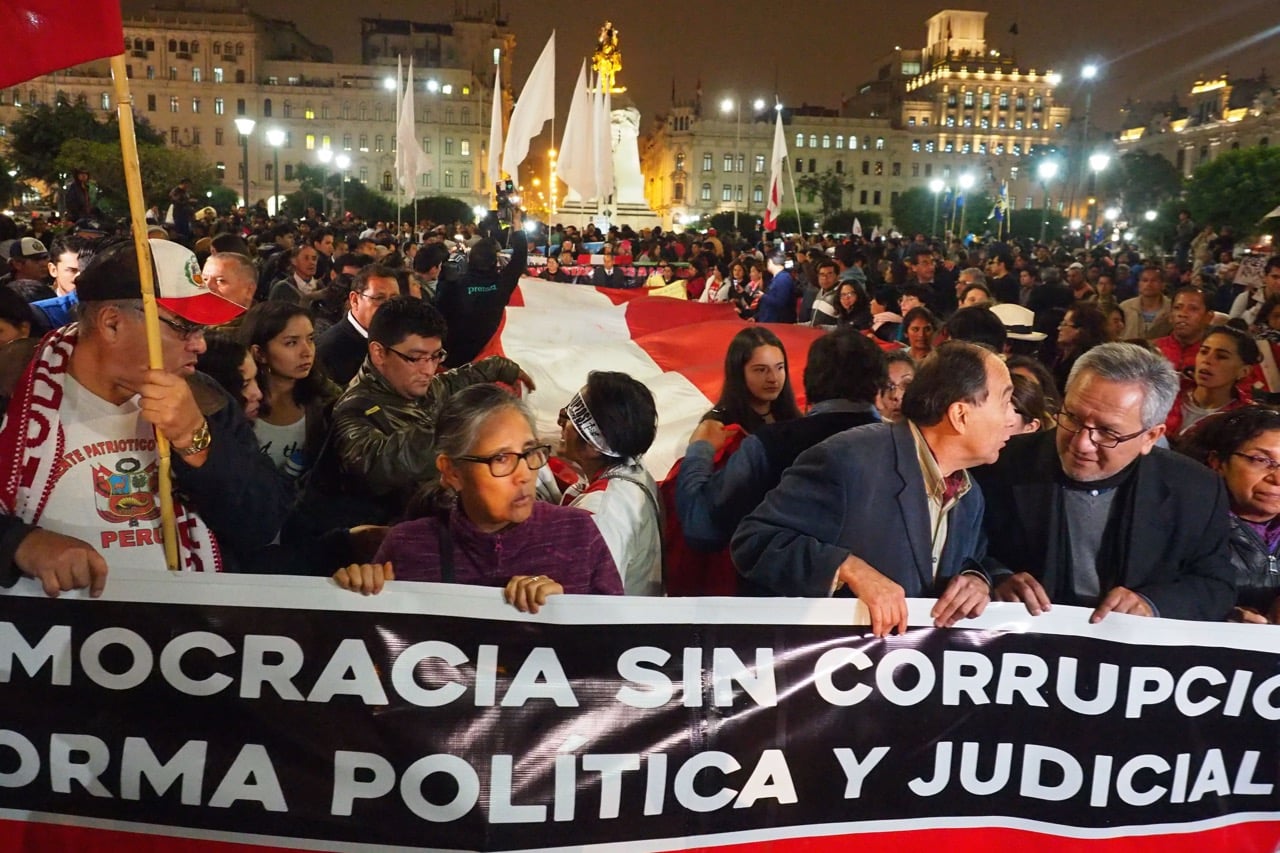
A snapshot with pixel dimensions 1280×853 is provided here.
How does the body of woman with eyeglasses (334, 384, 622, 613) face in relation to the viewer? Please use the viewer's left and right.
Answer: facing the viewer

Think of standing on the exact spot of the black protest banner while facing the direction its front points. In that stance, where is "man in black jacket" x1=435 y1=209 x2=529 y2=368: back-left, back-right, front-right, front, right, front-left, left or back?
back

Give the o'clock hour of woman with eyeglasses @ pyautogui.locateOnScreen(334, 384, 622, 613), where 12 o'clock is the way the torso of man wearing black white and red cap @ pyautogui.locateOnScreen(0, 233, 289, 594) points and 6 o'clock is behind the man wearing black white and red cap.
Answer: The woman with eyeglasses is roughly at 11 o'clock from the man wearing black white and red cap.

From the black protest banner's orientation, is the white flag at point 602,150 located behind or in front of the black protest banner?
behind

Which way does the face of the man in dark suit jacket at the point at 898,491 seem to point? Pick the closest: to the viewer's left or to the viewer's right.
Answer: to the viewer's right

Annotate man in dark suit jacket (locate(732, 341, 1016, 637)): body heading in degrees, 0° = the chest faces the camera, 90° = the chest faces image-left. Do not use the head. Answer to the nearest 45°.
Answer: approximately 315°

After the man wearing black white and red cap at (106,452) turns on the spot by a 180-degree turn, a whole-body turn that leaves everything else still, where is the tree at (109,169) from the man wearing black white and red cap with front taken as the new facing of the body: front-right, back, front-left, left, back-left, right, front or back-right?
front-right

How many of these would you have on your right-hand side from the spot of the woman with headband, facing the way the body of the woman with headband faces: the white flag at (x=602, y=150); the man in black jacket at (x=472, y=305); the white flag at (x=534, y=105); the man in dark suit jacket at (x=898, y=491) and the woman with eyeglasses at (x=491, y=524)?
3

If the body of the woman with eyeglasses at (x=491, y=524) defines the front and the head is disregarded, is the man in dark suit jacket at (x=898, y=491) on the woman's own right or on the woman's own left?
on the woman's own left

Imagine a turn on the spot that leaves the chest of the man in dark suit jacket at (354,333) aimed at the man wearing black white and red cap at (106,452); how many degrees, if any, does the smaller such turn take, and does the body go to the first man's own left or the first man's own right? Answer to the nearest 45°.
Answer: approximately 45° to the first man's own right

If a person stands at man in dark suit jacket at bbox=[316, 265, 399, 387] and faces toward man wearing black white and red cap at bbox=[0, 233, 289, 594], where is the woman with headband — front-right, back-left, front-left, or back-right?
front-left

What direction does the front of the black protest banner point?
toward the camera

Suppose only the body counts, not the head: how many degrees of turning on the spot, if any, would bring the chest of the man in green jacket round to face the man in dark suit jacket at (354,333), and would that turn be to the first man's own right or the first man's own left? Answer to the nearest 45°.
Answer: approximately 135° to the first man's own left

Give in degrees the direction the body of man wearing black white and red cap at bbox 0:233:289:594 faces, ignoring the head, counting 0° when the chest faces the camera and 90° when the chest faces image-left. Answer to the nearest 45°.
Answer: approximately 315°

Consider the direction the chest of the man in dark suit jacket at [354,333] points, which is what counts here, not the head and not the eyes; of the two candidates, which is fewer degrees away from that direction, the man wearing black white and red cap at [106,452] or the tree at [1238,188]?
the man wearing black white and red cap

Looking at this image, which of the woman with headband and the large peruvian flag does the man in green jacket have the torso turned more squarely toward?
the woman with headband

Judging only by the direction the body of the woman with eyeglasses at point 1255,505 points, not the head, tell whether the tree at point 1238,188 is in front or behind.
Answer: behind
